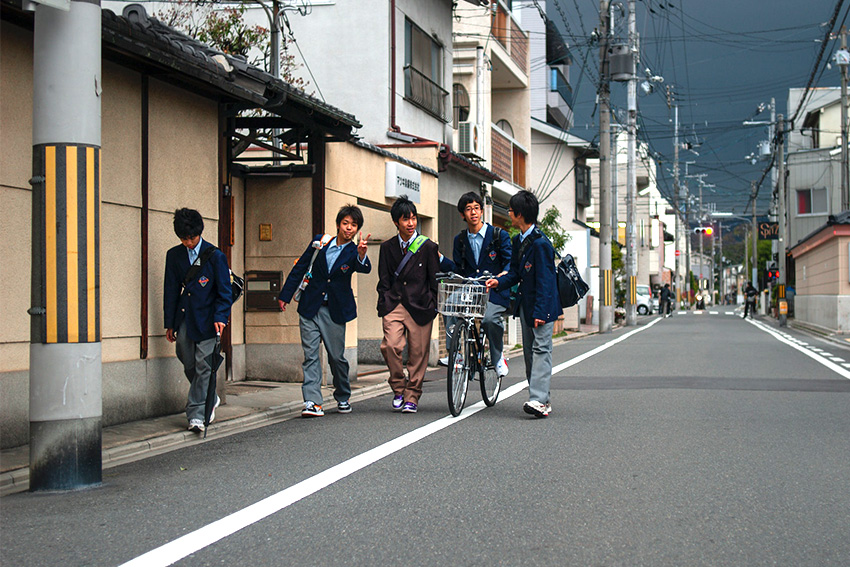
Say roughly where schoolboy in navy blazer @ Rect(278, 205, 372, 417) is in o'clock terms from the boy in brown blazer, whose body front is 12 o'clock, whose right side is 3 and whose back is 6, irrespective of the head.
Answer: The schoolboy in navy blazer is roughly at 3 o'clock from the boy in brown blazer.

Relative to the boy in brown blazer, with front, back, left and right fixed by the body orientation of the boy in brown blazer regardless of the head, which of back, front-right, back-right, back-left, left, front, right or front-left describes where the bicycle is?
front-left

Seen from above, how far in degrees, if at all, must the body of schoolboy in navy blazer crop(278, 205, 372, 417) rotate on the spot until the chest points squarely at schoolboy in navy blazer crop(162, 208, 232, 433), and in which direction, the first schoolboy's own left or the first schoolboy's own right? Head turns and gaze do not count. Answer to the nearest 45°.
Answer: approximately 45° to the first schoolboy's own right

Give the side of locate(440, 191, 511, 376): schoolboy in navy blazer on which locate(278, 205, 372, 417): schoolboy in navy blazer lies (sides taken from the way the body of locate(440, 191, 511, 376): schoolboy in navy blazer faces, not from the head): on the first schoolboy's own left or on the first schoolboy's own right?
on the first schoolboy's own right

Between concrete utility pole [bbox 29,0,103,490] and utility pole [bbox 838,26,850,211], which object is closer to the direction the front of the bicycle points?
the concrete utility pole

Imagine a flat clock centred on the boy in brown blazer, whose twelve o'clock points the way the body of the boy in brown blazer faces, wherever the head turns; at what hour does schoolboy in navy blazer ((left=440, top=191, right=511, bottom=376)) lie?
The schoolboy in navy blazer is roughly at 9 o'clock from the boy in brown blazer.

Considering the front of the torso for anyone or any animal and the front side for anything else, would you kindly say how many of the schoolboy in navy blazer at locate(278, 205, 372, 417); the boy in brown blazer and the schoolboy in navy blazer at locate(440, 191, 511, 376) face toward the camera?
3

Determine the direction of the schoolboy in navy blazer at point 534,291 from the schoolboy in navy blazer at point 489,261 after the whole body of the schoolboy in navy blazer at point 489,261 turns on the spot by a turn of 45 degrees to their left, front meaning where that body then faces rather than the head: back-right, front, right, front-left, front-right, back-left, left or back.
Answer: front

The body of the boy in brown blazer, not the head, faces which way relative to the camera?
toward the camera

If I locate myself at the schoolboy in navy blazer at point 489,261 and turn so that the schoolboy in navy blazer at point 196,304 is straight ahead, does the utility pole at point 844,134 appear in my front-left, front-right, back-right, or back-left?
back-right

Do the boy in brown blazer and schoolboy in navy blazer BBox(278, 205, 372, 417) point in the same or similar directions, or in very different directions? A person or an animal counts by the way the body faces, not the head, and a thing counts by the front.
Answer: same or similar directions

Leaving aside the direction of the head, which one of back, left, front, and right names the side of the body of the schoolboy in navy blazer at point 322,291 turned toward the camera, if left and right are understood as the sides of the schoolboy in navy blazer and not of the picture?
front

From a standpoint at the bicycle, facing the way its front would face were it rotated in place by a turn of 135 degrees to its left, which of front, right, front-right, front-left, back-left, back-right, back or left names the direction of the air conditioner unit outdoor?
left

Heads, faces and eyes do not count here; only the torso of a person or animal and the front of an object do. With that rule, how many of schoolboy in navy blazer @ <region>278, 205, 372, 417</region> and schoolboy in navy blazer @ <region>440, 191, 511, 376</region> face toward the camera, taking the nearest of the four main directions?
2

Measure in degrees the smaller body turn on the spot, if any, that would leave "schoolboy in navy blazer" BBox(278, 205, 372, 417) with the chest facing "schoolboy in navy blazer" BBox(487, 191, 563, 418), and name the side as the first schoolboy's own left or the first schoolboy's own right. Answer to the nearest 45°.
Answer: approximately 90° to the first schoolboy's own left
